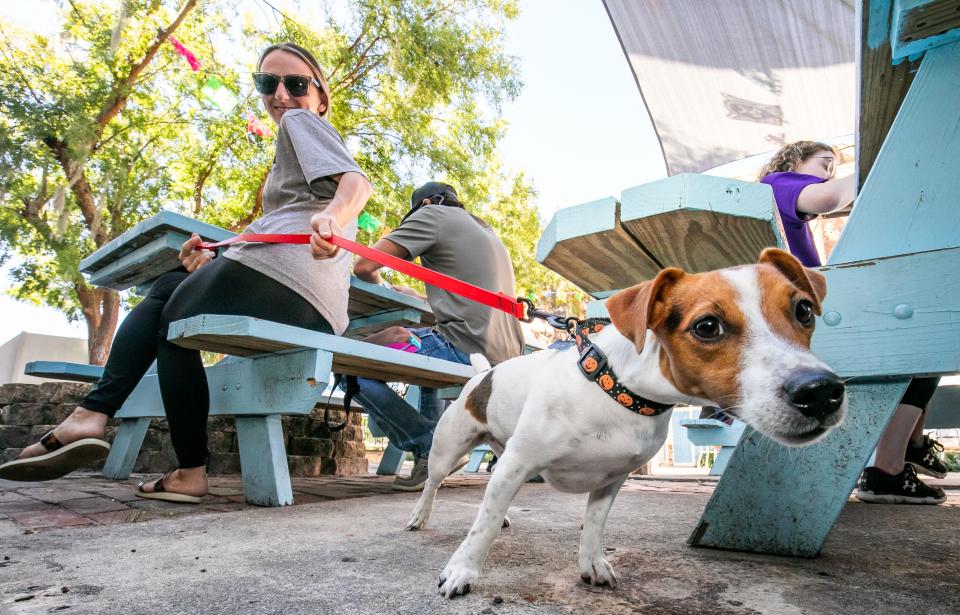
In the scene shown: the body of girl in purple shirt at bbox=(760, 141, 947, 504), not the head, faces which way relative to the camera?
to the viewer's right

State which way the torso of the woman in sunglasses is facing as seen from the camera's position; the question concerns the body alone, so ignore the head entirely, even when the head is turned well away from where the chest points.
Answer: to the viewer's left

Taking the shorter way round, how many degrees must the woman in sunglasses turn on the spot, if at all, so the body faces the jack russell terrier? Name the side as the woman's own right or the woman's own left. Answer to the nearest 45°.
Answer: approximately 135° to the woman's own left

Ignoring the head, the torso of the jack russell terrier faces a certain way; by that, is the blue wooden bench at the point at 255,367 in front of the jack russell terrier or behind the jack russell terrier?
behind

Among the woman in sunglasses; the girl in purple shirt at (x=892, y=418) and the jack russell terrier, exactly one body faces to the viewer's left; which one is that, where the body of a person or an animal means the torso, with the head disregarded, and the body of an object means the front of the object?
the woman in sunglasses

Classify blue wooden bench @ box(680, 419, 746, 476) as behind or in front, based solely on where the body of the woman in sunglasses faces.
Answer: behind

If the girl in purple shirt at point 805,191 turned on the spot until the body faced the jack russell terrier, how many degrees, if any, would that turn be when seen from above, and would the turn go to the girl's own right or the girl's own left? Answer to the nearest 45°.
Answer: approximately 90° to the girl's own right

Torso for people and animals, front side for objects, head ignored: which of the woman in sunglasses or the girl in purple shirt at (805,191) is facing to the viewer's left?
the woman in sunglasses

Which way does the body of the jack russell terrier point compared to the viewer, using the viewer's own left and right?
facing the viewer and to the right of the viewer
